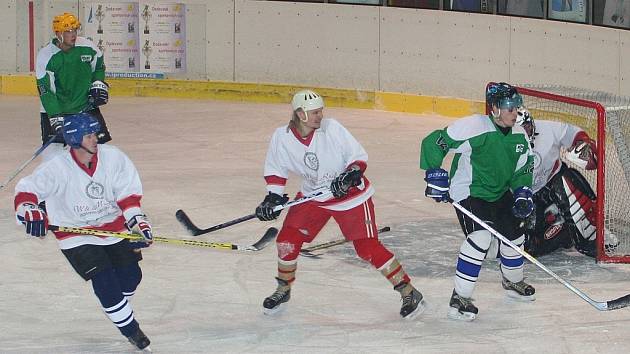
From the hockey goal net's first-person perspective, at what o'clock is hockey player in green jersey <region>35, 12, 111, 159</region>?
The hockey player in green jersey is roughly at 2 o'clock from the hockey goal net.

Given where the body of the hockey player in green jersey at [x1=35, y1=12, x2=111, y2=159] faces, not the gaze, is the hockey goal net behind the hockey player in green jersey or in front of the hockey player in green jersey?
in front

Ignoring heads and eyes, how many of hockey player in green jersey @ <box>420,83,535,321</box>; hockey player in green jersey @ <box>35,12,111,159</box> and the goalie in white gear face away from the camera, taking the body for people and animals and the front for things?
0

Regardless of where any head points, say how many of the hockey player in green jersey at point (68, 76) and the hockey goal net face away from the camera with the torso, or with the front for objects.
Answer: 0

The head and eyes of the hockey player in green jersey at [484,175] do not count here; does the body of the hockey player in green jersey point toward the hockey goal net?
no

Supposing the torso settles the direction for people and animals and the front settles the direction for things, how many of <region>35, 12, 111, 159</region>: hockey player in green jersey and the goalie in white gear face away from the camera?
0

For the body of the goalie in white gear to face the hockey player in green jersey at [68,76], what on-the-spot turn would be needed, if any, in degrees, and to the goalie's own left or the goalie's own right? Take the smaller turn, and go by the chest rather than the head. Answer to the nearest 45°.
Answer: approximately 45° to the goalie's own right

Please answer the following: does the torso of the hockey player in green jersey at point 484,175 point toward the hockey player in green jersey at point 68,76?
no

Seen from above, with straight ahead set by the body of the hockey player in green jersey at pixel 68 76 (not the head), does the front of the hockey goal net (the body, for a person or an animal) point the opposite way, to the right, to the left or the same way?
to the right

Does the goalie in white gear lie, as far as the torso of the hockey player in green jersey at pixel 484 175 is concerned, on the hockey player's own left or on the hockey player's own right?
on the hockey player's own left

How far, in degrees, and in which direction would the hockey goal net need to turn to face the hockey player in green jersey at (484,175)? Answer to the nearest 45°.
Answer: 0° — it already faces them

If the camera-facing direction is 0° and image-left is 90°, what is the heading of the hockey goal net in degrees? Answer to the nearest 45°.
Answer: approximately 45°
